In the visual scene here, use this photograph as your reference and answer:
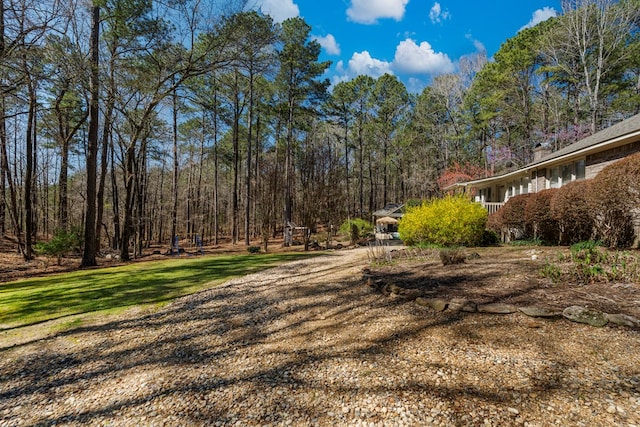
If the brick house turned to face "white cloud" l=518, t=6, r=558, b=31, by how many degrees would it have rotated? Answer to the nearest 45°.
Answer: approximately 135° to its right

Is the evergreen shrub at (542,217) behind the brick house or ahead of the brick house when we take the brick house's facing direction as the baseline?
ahead

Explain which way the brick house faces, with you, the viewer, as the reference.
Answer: facing the viewer and to the left of the viewer

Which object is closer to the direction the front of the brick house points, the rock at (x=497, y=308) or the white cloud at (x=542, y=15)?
the rock

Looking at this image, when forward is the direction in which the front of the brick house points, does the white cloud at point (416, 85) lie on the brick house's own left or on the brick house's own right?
on the brick house's own right

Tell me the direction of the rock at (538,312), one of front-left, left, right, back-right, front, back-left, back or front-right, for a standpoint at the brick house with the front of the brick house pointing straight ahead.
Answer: front-left

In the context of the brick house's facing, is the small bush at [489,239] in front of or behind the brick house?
in front

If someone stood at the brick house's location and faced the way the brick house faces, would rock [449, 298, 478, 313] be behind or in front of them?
in front

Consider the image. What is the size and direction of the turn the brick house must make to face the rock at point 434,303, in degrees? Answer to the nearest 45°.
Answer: approximately 45° to its left
